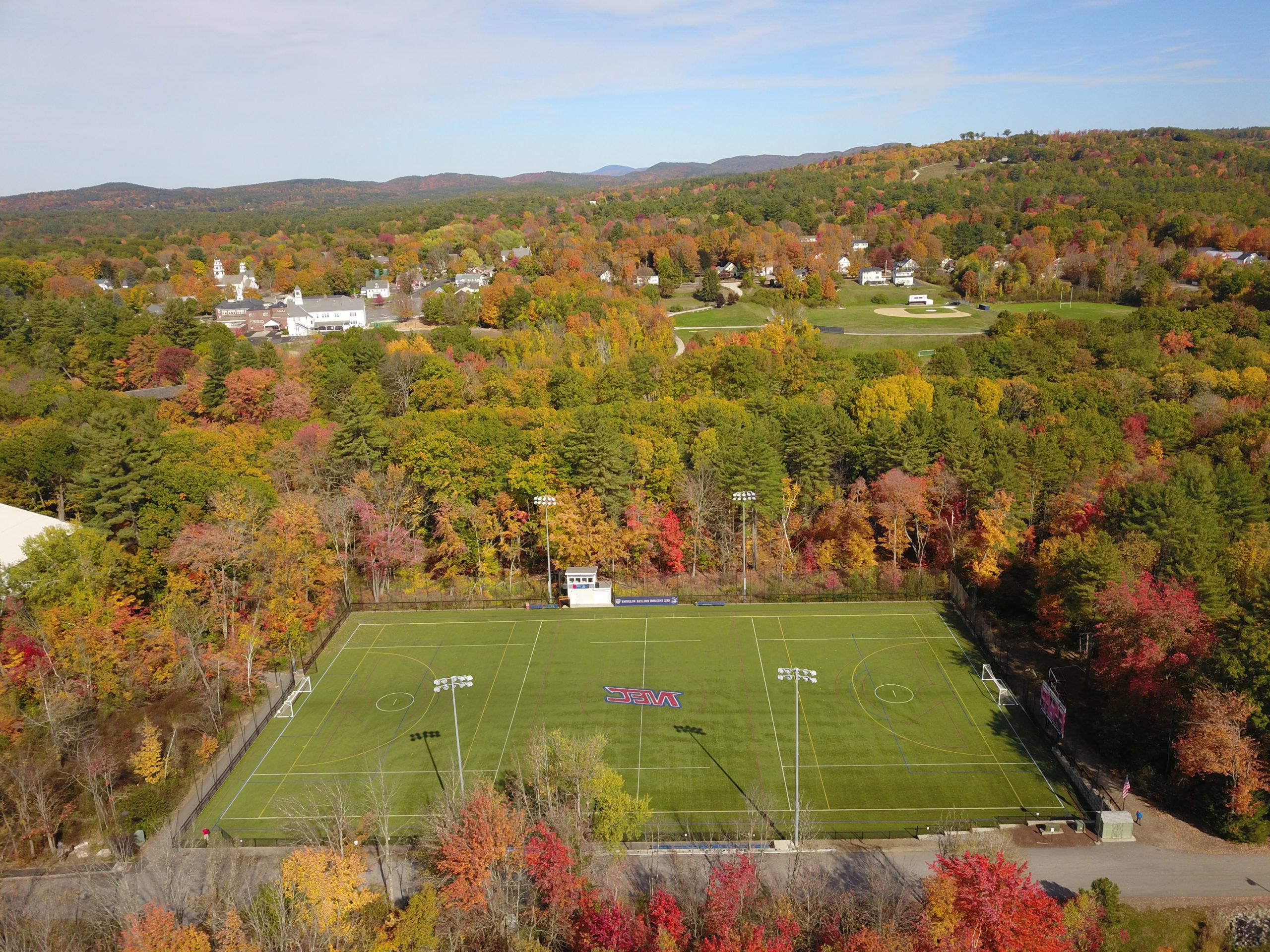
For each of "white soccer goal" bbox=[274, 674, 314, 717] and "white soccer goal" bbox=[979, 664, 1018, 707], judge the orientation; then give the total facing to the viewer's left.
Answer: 1

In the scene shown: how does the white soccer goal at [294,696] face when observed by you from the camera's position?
facing to the right of the viewer

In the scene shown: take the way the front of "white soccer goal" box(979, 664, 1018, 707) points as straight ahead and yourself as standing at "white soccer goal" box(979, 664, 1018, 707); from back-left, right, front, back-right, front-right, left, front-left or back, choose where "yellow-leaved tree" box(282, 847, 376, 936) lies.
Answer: front-left

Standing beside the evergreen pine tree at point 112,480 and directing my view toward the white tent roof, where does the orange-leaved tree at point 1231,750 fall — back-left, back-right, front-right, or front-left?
back-left

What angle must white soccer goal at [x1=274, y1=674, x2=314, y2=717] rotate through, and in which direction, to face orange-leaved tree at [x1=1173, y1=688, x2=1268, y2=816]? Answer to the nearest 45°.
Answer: approximately 45° to its right

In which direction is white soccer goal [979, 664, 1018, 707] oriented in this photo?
to the viewer's left

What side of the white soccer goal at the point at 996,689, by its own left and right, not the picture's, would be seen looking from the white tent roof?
front
